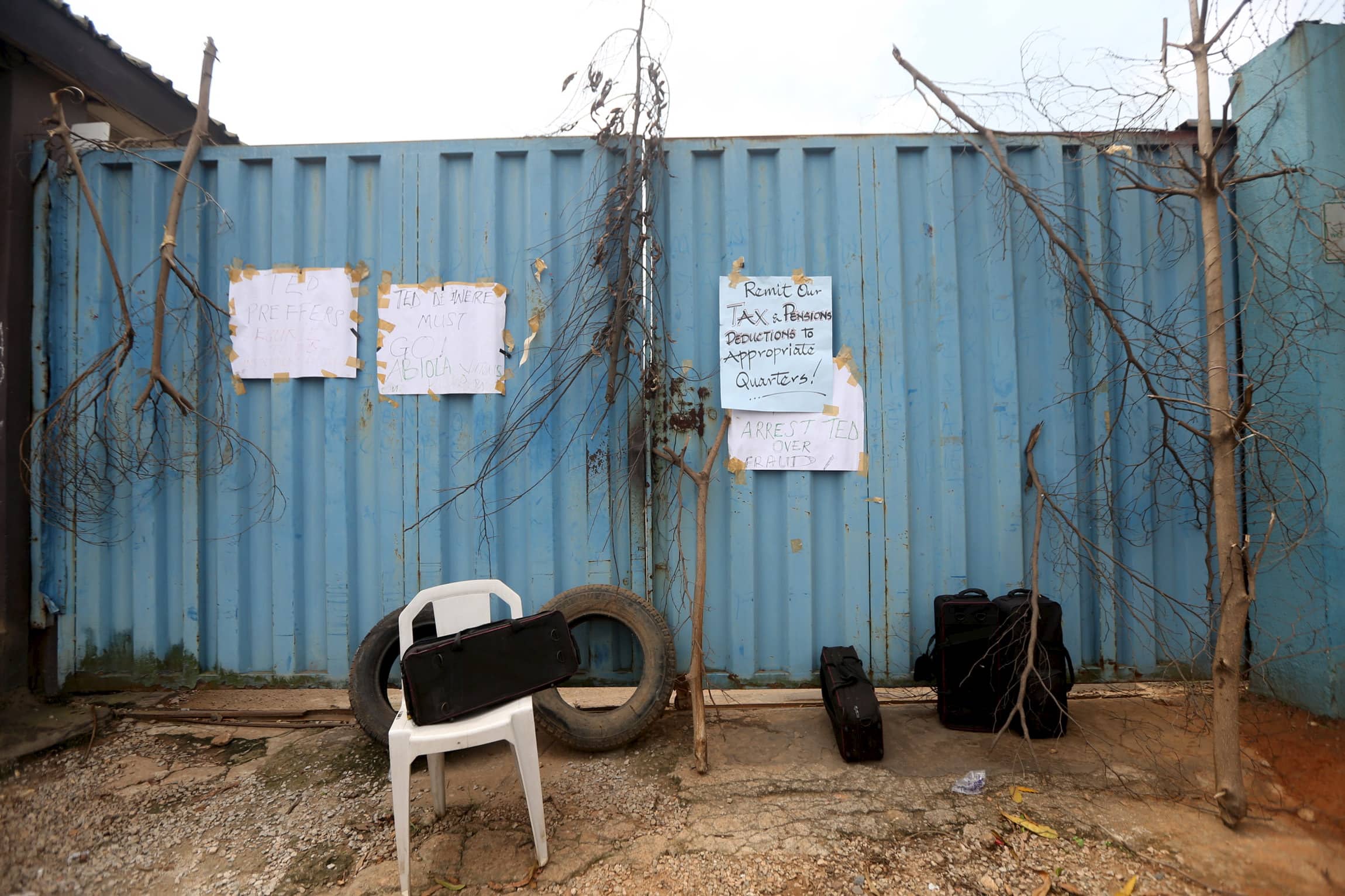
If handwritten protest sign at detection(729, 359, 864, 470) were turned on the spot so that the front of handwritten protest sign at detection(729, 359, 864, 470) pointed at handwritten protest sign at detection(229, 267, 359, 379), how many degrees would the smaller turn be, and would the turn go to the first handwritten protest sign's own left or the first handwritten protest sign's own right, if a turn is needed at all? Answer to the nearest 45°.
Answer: approximately 90° to the first handwritten protest sign's own right

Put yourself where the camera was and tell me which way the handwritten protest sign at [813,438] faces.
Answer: facing the viewer

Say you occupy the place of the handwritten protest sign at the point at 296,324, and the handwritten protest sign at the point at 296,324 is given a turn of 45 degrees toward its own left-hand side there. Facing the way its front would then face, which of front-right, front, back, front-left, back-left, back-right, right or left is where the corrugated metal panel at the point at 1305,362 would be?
front

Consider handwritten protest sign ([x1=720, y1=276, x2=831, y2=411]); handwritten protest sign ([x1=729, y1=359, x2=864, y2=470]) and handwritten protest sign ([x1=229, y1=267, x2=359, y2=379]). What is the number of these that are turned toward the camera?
3

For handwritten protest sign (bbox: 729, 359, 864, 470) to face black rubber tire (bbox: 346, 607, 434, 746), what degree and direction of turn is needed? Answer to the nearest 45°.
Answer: approximately 90° to its right

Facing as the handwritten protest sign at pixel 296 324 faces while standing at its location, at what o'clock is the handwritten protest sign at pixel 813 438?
the handwritten protest sign at pixel 813 438 is roughly at 10 o'clock from the handwritten protest sign at pixel 296 324.

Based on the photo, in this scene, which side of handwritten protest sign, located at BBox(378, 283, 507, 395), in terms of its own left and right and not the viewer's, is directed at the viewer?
front

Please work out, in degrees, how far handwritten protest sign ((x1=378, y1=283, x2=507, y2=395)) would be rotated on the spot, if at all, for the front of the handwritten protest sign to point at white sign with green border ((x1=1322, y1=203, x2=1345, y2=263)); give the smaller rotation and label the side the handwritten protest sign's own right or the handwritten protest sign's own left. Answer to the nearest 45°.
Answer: approximately 45° to the handwritten protest sign's own left

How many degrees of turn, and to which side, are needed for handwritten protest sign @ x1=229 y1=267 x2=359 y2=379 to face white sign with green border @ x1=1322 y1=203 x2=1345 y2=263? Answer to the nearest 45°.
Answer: approximately 45° to its left

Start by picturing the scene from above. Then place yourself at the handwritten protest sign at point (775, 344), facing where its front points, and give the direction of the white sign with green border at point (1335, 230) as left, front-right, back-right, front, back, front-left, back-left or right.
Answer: left
